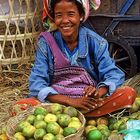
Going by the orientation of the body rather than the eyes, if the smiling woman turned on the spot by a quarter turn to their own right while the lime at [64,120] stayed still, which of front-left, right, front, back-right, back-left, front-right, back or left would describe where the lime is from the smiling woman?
left

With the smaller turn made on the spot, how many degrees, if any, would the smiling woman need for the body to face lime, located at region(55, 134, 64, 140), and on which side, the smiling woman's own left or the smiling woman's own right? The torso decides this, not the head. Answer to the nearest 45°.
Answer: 0° — they already face it

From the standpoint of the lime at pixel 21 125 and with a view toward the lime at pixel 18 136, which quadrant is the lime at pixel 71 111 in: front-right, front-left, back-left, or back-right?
back-left

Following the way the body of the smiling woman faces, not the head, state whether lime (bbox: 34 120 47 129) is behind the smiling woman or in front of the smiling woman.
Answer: in front

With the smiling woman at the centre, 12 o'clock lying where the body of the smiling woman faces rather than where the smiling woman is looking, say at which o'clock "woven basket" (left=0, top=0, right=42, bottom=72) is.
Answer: The woven basket is roughly at 5 o'clock from the smiling woman.

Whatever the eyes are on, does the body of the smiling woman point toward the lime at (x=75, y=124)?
yes

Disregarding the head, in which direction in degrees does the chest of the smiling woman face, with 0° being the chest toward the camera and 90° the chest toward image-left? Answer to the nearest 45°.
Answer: approximately 0°

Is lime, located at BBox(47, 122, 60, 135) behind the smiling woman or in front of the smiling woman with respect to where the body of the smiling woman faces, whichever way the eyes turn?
in front

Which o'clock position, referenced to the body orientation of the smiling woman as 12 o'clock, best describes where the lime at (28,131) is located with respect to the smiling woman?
The lime is roughly at 1 o'clock from the smiling woman.
